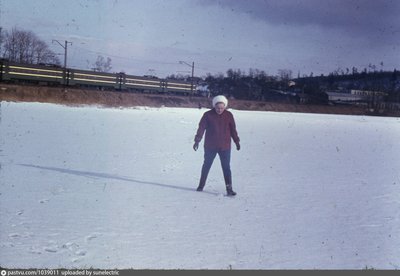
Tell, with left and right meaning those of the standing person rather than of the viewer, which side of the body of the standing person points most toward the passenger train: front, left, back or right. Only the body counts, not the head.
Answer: back

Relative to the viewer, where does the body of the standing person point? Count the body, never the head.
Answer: toward the camera
